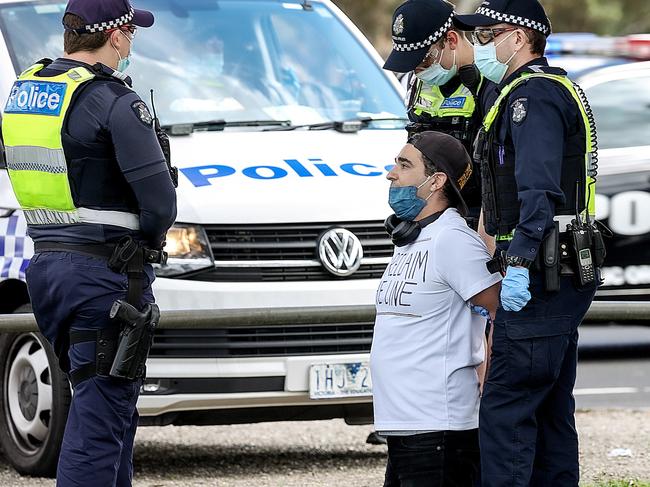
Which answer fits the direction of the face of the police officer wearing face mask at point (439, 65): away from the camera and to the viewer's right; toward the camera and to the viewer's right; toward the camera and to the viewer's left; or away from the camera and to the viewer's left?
toward the camera and to the viewer's left

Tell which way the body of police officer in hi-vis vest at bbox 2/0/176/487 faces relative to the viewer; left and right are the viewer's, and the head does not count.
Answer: facing away from the viewer and to the right of the viewer

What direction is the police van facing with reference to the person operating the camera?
facing the viewer and to the right of the viewer

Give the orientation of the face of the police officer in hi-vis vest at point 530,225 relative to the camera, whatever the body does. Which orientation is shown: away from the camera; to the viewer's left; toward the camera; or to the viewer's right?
to the viewer's left

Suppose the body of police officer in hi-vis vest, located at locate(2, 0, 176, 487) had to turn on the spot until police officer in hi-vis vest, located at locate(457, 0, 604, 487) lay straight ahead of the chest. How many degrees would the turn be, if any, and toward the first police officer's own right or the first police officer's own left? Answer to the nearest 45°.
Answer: approximately 45° to the first police officer's own right

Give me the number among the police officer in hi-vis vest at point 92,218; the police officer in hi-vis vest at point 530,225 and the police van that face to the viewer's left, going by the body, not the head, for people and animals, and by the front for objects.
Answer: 1

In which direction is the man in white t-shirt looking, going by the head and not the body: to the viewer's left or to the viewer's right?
to the viewer's left

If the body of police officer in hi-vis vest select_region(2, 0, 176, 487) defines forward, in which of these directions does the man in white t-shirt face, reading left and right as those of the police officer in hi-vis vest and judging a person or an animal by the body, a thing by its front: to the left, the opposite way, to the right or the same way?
the opposite way

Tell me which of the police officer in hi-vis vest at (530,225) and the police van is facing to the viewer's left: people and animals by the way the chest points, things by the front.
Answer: the police officer in hi-vis vest

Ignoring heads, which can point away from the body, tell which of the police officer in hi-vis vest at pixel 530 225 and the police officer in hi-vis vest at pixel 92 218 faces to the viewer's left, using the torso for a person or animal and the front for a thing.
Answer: the police officer in hi-vis vest at pixel 530 225

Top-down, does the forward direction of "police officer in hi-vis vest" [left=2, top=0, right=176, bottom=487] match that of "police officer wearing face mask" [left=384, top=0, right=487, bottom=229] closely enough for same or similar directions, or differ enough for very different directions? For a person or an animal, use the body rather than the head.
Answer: very different directions

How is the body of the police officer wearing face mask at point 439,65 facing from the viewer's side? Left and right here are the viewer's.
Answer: facing the viewer and to the left of the viewer
